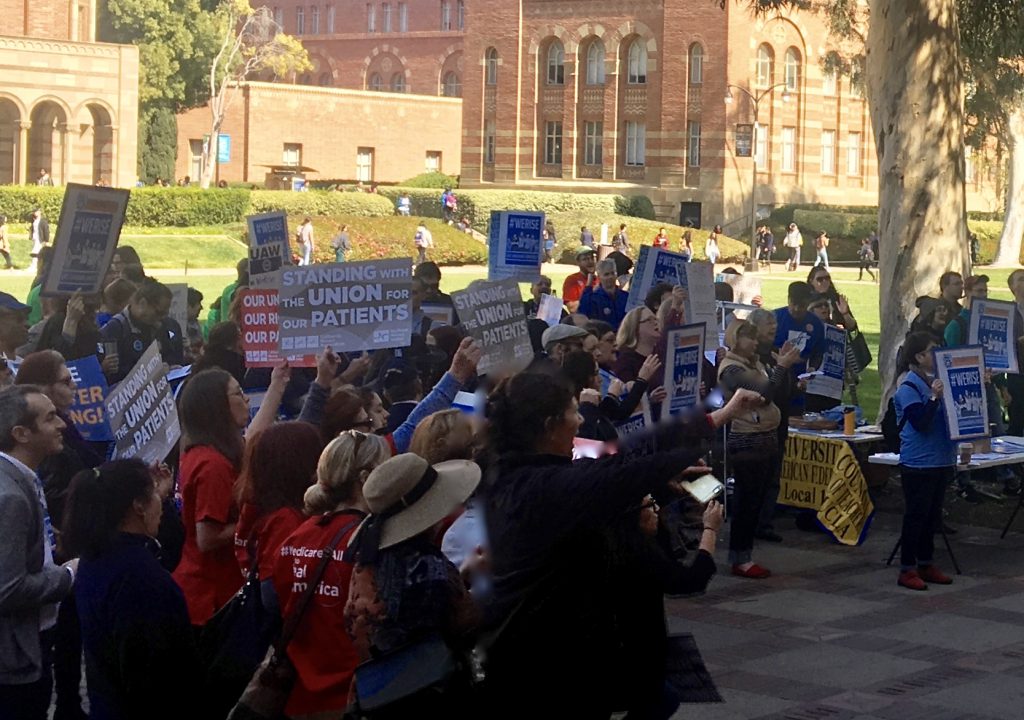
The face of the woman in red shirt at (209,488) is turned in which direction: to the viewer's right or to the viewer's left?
to the viewer's right

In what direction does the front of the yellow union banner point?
toward the camera

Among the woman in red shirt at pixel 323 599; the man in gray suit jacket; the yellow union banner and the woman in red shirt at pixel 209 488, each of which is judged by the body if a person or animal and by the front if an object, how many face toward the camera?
1

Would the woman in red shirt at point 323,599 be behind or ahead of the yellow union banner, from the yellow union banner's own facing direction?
ahead

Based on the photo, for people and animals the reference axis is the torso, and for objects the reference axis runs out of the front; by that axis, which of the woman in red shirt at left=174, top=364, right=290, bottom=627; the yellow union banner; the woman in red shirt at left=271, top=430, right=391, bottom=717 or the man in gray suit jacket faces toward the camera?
the yellow union banner

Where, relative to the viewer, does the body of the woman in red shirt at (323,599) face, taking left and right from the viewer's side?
facing away from the viewer and to the right of the viewer

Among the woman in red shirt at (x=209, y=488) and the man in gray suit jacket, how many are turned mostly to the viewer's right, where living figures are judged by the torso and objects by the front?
2

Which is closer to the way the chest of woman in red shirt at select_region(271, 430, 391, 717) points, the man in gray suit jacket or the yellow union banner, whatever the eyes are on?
the yellow union banner

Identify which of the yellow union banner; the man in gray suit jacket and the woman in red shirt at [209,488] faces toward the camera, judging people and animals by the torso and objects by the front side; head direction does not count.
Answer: the yellow union banner

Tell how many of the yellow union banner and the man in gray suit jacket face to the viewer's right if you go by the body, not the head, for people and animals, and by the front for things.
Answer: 1

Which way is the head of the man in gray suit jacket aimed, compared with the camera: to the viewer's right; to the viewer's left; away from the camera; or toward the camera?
to the viewer's right

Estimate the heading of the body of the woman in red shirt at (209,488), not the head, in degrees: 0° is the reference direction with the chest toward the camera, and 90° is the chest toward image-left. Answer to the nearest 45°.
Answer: approximately 270°

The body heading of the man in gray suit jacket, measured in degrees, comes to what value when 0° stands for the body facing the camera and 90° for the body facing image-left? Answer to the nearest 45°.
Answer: approximately 270°
